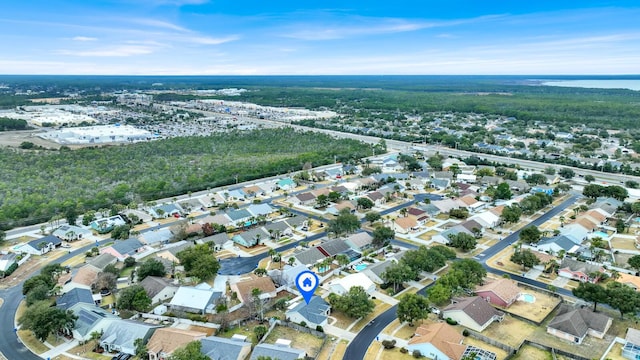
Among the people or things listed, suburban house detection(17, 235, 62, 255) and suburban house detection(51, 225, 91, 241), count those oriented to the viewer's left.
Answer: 0

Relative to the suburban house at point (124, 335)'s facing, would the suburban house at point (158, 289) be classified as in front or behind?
behind

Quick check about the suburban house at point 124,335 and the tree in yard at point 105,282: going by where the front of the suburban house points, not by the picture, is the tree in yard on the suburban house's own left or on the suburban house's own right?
on the suburban house's own right

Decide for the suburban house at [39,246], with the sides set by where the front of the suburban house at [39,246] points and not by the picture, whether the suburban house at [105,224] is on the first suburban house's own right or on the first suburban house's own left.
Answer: on the first suburban house's own left

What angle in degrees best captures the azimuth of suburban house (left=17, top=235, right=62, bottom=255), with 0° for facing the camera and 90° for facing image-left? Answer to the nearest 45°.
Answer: approximately 315°

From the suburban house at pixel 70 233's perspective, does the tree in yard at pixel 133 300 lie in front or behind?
in front

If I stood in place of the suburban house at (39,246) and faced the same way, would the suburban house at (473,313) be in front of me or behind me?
in front

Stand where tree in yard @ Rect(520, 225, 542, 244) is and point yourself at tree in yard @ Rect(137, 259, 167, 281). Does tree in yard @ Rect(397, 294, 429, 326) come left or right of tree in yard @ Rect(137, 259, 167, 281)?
left

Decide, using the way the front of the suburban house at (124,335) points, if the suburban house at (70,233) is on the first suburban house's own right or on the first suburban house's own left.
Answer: on the first suburban house's own right

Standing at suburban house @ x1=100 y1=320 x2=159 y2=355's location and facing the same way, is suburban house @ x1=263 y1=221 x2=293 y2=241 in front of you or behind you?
behind

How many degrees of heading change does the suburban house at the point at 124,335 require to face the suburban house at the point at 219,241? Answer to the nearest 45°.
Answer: approximately 180°
